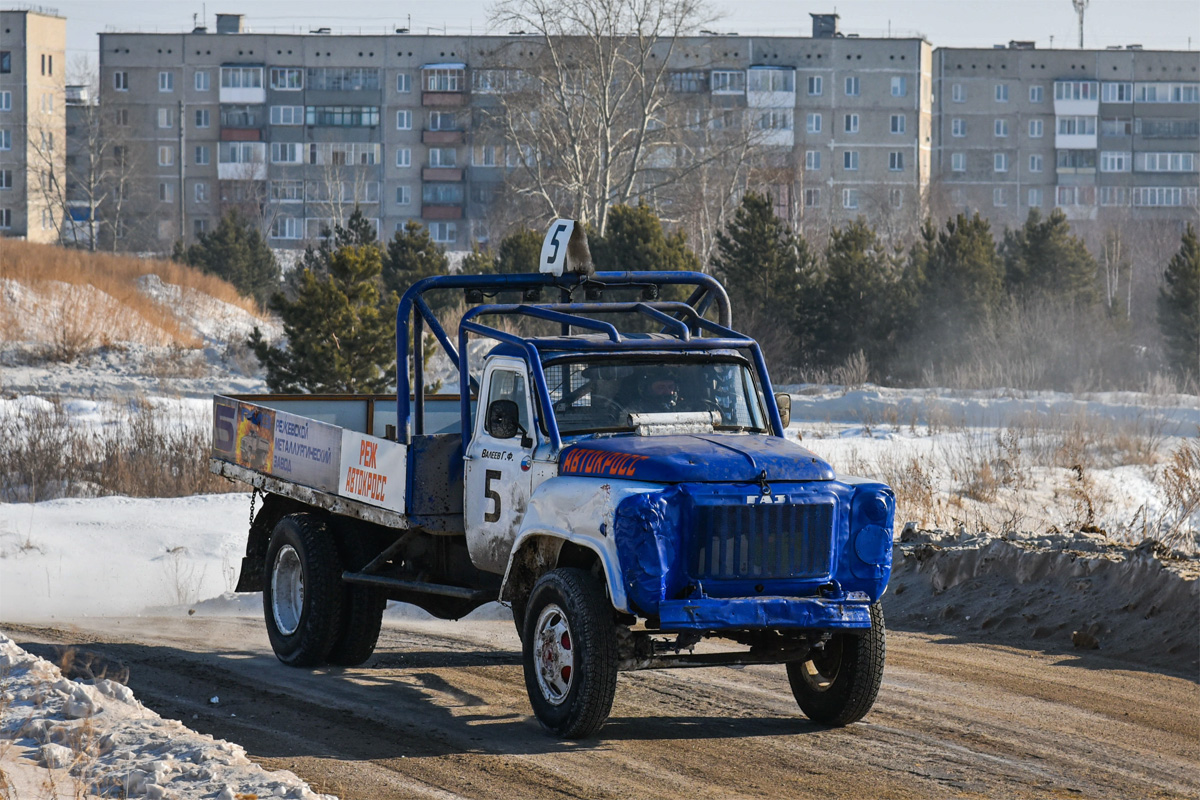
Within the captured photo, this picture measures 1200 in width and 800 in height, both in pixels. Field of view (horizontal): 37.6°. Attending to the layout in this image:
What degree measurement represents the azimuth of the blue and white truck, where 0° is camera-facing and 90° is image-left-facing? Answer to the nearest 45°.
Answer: approximately 315°

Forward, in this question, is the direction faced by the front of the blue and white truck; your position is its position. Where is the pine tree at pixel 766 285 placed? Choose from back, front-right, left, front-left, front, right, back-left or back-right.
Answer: back-left

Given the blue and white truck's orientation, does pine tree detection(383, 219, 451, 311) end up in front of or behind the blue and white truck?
behind

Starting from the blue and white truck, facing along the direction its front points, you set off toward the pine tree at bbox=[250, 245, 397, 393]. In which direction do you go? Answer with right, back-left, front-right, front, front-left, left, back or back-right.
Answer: back-left

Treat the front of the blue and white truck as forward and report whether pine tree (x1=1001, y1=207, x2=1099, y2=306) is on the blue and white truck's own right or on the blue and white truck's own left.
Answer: on the blue and white truck's own left

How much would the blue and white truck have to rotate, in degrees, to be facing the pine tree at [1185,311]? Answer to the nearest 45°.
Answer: approximately 90° to its left

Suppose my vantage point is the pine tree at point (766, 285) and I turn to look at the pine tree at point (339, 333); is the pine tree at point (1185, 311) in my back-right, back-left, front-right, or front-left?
back-left
